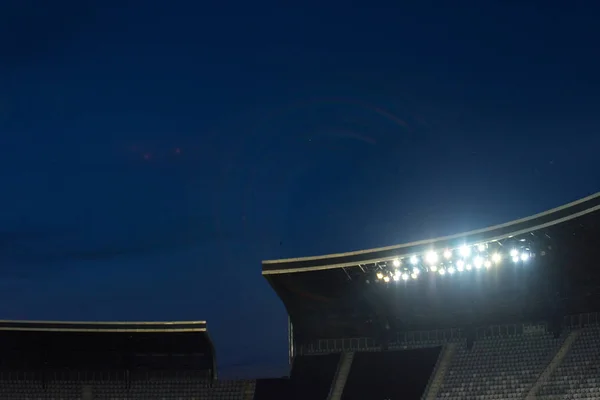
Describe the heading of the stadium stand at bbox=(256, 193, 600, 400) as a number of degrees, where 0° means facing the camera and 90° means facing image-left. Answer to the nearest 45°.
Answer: approximately 45°
